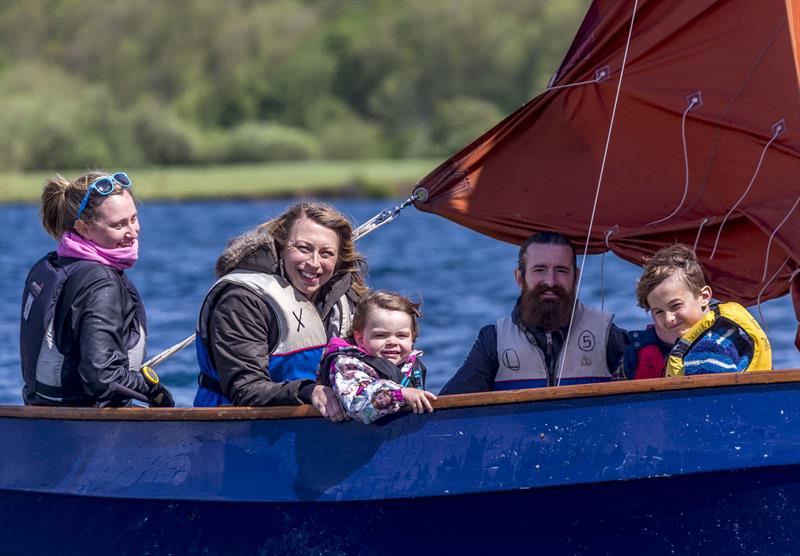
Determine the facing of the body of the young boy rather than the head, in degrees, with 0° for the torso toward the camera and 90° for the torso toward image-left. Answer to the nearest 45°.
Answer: approximately 45°

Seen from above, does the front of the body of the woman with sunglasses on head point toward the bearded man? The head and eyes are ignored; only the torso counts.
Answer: yes

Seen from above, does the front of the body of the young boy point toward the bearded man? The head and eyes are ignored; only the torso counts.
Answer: no

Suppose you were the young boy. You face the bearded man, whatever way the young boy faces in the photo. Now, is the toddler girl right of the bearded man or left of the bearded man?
left

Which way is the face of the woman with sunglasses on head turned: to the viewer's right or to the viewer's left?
to the viewer's right

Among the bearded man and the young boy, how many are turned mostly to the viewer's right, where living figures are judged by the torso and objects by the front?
0

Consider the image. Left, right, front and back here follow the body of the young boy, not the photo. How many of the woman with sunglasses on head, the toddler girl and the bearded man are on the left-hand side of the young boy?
0

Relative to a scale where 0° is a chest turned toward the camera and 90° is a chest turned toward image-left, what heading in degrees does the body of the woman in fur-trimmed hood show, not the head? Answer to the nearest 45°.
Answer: approximately 315°

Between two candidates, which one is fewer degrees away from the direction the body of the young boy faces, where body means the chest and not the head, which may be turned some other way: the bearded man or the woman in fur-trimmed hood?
the woman in fur-trimmed hood

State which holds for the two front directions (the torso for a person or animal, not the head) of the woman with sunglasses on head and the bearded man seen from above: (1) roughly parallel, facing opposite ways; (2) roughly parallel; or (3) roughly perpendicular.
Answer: roughly perpendicular

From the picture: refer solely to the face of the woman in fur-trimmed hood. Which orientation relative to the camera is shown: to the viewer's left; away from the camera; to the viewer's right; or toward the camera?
toward the camera

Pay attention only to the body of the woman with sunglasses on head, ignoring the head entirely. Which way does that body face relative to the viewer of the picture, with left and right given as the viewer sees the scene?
facing to the right of the viewer

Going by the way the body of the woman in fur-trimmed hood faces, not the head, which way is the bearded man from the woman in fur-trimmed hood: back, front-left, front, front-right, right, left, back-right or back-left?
front-left

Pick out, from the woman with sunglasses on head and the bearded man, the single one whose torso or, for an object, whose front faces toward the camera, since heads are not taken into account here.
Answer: the bearded man

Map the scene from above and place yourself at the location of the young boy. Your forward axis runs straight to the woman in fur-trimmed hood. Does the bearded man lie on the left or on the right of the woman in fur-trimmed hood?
right

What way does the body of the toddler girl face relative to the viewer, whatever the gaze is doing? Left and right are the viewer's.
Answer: facing the viewer and to the right of the viewer

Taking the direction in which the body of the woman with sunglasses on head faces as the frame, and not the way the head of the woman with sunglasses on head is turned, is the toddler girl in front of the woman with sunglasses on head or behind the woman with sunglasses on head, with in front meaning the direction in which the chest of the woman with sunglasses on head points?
in front

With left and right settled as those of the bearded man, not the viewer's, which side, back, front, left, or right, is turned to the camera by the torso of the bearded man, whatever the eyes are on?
front

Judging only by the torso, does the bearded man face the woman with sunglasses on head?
no
